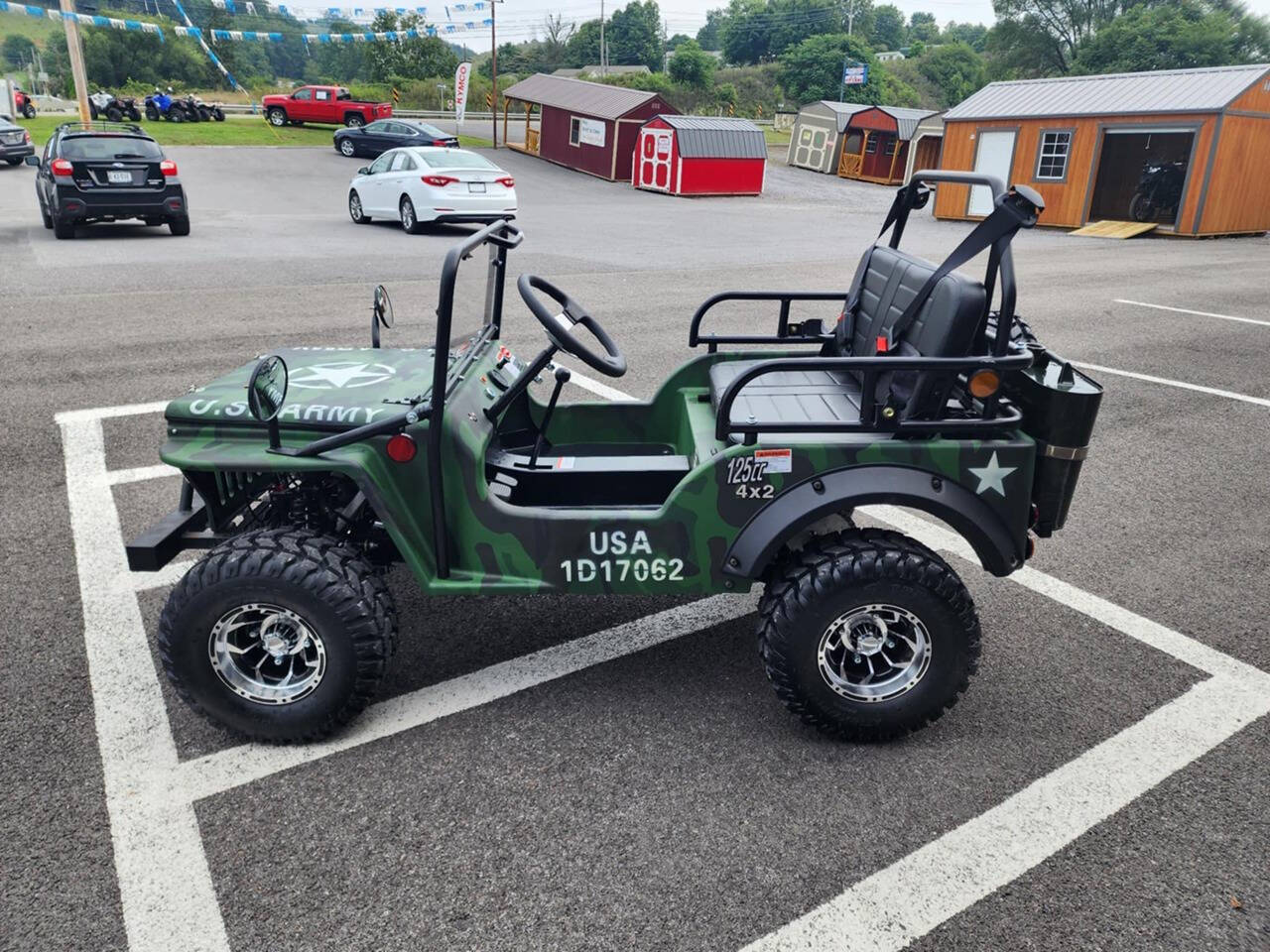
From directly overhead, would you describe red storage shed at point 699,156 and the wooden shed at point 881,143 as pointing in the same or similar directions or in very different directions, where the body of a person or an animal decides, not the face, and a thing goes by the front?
same or similar directions

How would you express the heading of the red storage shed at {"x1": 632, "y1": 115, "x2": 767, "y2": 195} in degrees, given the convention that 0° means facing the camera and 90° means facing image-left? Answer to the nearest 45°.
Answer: approximately 45°

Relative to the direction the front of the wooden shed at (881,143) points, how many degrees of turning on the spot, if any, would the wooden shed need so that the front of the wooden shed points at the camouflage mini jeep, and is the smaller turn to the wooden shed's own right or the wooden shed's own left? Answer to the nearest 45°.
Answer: approximately 45° to the wooden shed's own left

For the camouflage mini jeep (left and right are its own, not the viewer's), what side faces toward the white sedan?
right

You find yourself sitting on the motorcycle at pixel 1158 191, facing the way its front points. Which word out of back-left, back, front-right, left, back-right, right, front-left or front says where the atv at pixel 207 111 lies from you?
front-right

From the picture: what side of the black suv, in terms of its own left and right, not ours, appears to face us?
back

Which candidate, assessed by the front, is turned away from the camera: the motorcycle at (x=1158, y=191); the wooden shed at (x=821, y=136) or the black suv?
the black suv

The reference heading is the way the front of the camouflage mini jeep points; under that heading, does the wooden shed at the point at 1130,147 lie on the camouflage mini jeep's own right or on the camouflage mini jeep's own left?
on the camouflage mini jeep's own right

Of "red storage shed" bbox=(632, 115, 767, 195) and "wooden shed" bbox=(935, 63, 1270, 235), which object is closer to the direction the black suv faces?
the red storage shed

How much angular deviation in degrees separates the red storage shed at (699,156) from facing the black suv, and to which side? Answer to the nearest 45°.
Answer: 0° — it already faces it

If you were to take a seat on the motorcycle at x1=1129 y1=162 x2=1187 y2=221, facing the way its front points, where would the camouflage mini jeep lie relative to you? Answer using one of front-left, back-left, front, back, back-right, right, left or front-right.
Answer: front-left

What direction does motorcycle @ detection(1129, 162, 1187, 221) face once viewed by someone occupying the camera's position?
facing the viewer and to the left of the viewer

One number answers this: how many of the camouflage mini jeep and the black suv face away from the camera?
1

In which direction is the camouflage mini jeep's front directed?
to the viewer's left
